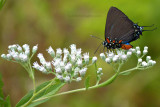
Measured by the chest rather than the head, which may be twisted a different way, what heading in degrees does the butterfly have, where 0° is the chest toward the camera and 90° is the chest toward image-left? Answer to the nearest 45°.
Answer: approximately 90°
